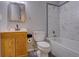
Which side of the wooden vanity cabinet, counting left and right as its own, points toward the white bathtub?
left

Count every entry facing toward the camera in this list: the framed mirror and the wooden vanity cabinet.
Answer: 2

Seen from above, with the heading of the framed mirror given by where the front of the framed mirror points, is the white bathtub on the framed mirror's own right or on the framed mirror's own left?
on the framed mirror's own left

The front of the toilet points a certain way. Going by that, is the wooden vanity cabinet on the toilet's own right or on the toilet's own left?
on the toilet's own right

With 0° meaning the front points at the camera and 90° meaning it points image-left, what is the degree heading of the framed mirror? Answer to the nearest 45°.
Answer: approximately 0°
